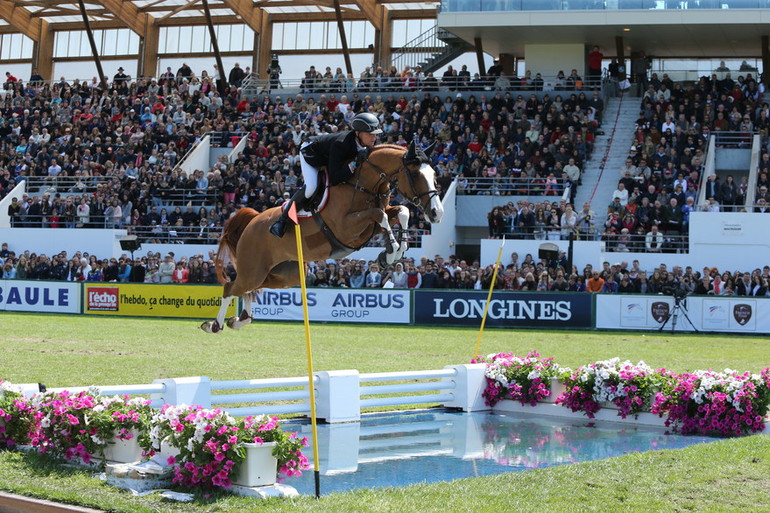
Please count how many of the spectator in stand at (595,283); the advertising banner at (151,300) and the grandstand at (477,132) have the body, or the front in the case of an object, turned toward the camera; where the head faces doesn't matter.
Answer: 3

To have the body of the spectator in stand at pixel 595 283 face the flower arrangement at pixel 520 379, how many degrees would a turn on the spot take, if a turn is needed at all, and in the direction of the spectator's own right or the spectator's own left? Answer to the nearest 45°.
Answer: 0° — they already face it

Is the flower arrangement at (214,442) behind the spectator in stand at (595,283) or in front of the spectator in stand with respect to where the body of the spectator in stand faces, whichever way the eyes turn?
in front

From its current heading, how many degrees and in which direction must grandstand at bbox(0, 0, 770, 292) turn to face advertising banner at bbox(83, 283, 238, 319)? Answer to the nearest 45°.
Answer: approximately 45° to its right

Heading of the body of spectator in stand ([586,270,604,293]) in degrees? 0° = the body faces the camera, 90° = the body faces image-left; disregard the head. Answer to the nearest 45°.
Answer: approximately 0°

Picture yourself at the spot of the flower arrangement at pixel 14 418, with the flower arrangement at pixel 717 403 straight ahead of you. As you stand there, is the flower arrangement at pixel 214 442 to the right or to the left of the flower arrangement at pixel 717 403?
right

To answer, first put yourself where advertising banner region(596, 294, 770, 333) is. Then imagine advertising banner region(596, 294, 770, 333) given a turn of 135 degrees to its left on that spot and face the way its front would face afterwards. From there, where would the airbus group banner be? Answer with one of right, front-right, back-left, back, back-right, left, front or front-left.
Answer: back-left

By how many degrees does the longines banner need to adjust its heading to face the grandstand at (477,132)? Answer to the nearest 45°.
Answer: approximately 180°

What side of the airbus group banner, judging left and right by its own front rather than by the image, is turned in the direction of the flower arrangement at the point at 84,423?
front

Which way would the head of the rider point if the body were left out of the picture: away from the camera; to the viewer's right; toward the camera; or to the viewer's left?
to the viewer's right

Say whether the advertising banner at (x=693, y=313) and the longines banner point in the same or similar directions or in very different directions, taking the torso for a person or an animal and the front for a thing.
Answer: same or similar directions

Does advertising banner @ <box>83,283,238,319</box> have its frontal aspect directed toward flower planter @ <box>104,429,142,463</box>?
yes

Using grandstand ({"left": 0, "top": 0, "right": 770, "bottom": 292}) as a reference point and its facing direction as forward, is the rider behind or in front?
in front

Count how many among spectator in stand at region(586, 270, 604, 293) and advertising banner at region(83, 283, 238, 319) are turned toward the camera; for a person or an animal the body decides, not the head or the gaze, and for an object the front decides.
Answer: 2

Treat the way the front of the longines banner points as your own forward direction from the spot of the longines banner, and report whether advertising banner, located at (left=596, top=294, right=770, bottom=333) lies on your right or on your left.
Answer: on your left

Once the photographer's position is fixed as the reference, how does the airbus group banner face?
facing the viewer

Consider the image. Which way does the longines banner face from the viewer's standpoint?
toward the camera

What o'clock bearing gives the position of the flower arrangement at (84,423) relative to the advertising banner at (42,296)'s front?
The flower arrangement is roughly at 12 o'clock from the advertising banner.

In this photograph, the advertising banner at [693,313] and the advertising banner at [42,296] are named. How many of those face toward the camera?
2
